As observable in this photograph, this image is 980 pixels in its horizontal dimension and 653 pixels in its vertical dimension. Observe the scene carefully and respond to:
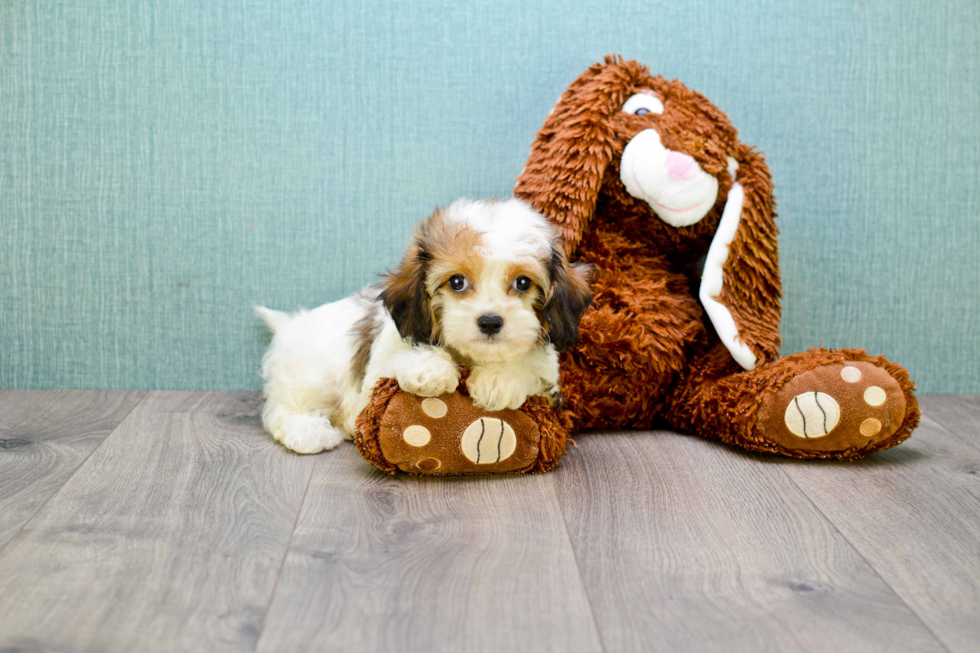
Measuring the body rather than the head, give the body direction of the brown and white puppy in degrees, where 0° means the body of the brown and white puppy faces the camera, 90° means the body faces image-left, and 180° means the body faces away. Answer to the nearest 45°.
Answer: approximately 315°
